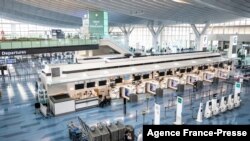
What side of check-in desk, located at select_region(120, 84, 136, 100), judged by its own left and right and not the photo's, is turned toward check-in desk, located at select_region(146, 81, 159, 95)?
left

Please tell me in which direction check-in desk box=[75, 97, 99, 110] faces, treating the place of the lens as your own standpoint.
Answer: facing the viewer and to the right of the viewer

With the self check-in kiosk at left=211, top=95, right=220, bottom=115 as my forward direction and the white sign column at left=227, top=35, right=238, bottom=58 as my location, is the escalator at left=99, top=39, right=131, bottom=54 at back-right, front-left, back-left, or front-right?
front-right

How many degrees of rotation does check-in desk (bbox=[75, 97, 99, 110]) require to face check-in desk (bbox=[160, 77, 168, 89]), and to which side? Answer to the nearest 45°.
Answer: approximately 90° to its left

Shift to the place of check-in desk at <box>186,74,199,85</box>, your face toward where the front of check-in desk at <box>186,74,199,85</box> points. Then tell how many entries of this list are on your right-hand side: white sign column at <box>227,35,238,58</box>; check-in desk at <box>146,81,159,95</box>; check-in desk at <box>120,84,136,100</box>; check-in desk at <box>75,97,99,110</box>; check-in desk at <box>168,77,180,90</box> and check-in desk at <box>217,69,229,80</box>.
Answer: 4

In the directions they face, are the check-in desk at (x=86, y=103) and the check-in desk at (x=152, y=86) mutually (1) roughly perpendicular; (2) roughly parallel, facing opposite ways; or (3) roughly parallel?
roughly parallel

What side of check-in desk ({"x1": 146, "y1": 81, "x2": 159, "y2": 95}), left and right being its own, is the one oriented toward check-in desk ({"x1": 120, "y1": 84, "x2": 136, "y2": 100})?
right

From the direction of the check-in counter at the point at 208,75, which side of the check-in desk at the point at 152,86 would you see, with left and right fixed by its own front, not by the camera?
left

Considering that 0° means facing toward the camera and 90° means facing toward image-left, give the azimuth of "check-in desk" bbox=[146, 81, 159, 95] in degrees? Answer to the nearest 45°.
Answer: approximately 315°

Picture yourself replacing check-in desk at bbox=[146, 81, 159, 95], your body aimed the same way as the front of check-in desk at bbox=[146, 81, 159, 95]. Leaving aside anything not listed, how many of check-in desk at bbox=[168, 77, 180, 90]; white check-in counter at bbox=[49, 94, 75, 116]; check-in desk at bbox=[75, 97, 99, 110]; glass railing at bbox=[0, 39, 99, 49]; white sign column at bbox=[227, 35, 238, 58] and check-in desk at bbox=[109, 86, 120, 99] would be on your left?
2

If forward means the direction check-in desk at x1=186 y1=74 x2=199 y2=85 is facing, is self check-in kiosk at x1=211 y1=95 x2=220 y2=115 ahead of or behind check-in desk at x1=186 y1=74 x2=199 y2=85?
ahead

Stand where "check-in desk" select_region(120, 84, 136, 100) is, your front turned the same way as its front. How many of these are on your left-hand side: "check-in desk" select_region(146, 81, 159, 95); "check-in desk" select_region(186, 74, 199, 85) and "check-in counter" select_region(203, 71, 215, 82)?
3
